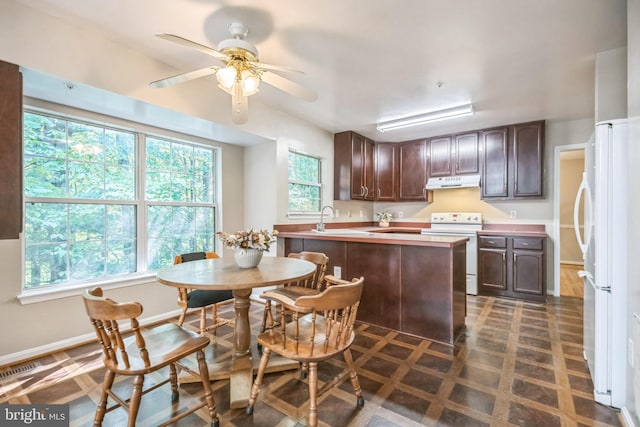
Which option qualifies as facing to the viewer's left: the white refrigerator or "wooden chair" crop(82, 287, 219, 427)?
the white refrigerator

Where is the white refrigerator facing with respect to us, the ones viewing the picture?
facing to the left of the viewer

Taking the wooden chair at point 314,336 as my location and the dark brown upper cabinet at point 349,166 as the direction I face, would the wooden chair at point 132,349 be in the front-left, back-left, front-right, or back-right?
back-left

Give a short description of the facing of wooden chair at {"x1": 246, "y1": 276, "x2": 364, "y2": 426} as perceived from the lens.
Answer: facing away from the viewer and to the left of the viewer

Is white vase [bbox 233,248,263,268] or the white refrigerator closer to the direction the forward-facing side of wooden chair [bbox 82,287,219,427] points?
the white vase

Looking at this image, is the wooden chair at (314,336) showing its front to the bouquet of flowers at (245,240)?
yes

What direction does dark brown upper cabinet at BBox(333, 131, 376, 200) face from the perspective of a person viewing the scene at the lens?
facing the viewer and to the right of the viewer

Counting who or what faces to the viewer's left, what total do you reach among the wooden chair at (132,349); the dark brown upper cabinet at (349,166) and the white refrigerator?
1

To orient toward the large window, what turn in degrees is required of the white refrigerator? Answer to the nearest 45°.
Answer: approximately 45° to its left

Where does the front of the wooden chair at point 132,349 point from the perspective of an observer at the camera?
facing away from the viewer and to the right of the viewer

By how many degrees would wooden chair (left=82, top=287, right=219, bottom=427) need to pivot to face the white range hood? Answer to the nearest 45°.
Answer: approximately 45° to its right

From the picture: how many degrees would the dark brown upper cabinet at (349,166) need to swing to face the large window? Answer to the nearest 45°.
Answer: approximately 90° to its right

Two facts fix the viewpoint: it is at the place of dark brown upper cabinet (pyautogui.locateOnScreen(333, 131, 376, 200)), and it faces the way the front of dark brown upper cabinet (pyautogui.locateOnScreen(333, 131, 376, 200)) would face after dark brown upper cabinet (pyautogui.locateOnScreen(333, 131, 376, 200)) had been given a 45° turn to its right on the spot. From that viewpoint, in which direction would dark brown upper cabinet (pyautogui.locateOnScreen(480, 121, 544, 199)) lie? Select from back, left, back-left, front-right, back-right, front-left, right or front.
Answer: left

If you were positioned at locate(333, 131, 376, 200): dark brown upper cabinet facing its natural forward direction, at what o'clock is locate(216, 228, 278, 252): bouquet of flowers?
The bouquet of flowers is roughly at 2 o'clock from the dark brown upper cabinet.

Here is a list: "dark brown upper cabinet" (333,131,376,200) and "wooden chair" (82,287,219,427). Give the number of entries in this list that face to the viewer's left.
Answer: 0

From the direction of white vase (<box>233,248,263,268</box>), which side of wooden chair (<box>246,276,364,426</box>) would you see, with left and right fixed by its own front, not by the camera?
front
